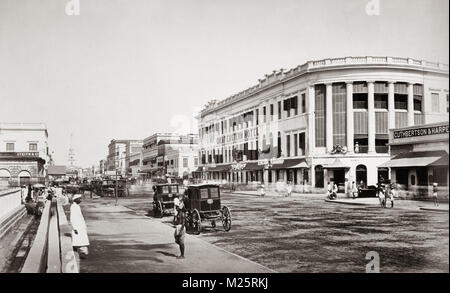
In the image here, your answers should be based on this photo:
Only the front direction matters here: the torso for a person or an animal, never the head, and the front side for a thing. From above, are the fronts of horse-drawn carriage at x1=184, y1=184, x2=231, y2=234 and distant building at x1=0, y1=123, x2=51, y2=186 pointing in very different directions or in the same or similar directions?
very different directions

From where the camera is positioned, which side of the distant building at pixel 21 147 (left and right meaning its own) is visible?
front

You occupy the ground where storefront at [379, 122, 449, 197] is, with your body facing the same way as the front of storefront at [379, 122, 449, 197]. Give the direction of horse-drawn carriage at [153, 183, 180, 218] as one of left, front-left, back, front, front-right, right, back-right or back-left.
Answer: front

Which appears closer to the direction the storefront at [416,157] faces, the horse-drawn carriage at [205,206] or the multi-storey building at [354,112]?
the horse-drawn carriage

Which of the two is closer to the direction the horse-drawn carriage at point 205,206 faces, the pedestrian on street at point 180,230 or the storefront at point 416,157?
the storefront

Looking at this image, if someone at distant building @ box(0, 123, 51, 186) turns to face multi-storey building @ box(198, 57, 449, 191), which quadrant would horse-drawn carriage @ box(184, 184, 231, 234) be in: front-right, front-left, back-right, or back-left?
front-right

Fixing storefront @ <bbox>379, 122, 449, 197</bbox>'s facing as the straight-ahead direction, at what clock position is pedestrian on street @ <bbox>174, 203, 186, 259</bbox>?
The pedestrian on street is roughly at 11 o'clock from the storefront.

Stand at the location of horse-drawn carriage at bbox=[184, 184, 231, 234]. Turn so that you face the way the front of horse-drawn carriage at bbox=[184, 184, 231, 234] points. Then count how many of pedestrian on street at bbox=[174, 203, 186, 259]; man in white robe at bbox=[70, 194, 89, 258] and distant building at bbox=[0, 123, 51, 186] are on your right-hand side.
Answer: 0

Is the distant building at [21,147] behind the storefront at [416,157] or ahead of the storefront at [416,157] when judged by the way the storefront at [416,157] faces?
ahead

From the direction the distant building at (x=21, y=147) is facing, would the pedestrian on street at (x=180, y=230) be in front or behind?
in front

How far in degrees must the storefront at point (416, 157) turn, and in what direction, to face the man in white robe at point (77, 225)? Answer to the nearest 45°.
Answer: approximately 45° to its left

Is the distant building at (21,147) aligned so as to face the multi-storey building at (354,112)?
no

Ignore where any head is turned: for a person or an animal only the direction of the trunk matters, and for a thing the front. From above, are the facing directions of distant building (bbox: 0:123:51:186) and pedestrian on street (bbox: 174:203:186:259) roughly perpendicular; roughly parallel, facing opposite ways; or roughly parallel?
roughly perpendicular

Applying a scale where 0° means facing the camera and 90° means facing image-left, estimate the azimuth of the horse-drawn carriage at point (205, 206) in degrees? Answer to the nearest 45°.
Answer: approximately 135°
